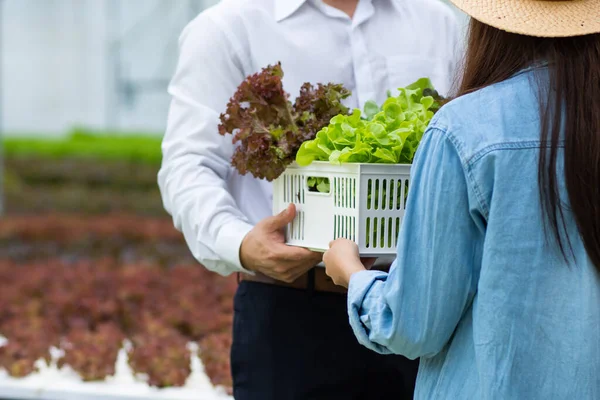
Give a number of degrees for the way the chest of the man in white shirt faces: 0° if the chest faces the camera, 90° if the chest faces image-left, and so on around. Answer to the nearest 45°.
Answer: approximately 315°

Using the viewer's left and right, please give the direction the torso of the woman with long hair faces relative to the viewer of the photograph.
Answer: facing away from the viewer and to the left of the viewer

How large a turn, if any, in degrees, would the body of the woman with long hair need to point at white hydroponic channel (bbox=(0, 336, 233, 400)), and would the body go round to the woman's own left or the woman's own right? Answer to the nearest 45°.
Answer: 0° — they already face it

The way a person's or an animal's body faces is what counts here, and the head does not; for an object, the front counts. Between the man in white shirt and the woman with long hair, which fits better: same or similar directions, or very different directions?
very different directions

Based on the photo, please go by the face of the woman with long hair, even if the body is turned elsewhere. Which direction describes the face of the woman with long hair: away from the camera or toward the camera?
away from the camera

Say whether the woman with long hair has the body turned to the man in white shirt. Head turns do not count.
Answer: yes

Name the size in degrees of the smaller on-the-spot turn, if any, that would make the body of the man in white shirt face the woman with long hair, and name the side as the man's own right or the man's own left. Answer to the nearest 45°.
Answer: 0° — they already face them

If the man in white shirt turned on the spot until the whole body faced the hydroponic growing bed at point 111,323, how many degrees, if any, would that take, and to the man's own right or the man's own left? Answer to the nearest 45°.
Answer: approximately 180°
